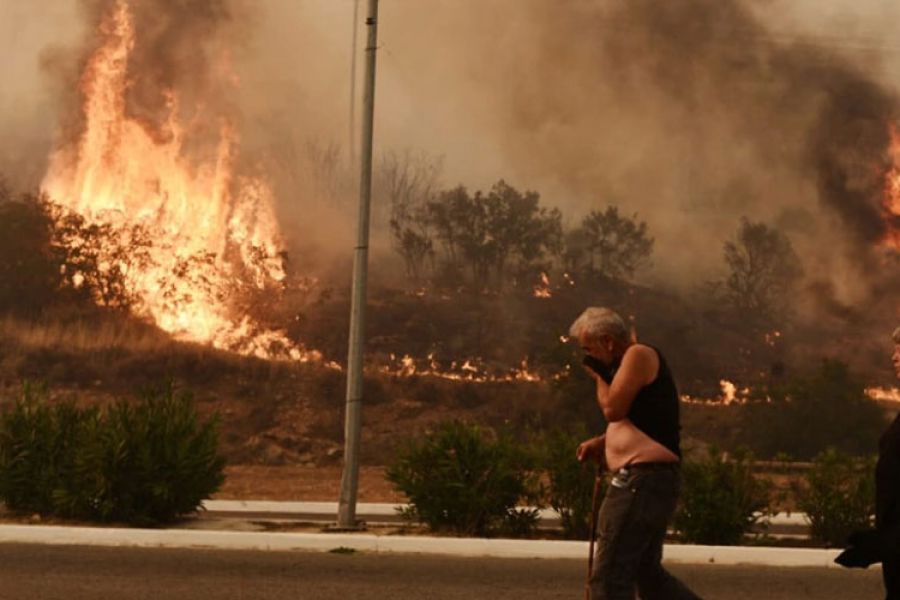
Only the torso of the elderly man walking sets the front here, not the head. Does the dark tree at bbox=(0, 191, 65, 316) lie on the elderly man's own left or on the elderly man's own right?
on the elderly man's own right

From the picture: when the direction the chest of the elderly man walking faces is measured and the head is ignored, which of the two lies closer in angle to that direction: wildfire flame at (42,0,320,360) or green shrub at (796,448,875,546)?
the wildfire flame

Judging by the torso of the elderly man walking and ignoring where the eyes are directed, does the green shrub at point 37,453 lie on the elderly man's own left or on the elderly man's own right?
on the elderly man's own right

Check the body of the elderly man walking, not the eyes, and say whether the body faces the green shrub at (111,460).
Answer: no

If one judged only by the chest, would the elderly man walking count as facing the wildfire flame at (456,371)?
no

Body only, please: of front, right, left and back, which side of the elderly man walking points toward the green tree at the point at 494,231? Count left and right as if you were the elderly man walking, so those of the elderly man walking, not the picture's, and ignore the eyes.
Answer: right

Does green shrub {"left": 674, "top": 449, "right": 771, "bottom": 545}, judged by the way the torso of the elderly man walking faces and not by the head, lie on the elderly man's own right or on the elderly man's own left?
on the elderly man's own right

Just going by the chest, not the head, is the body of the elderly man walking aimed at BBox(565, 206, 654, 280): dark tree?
no
